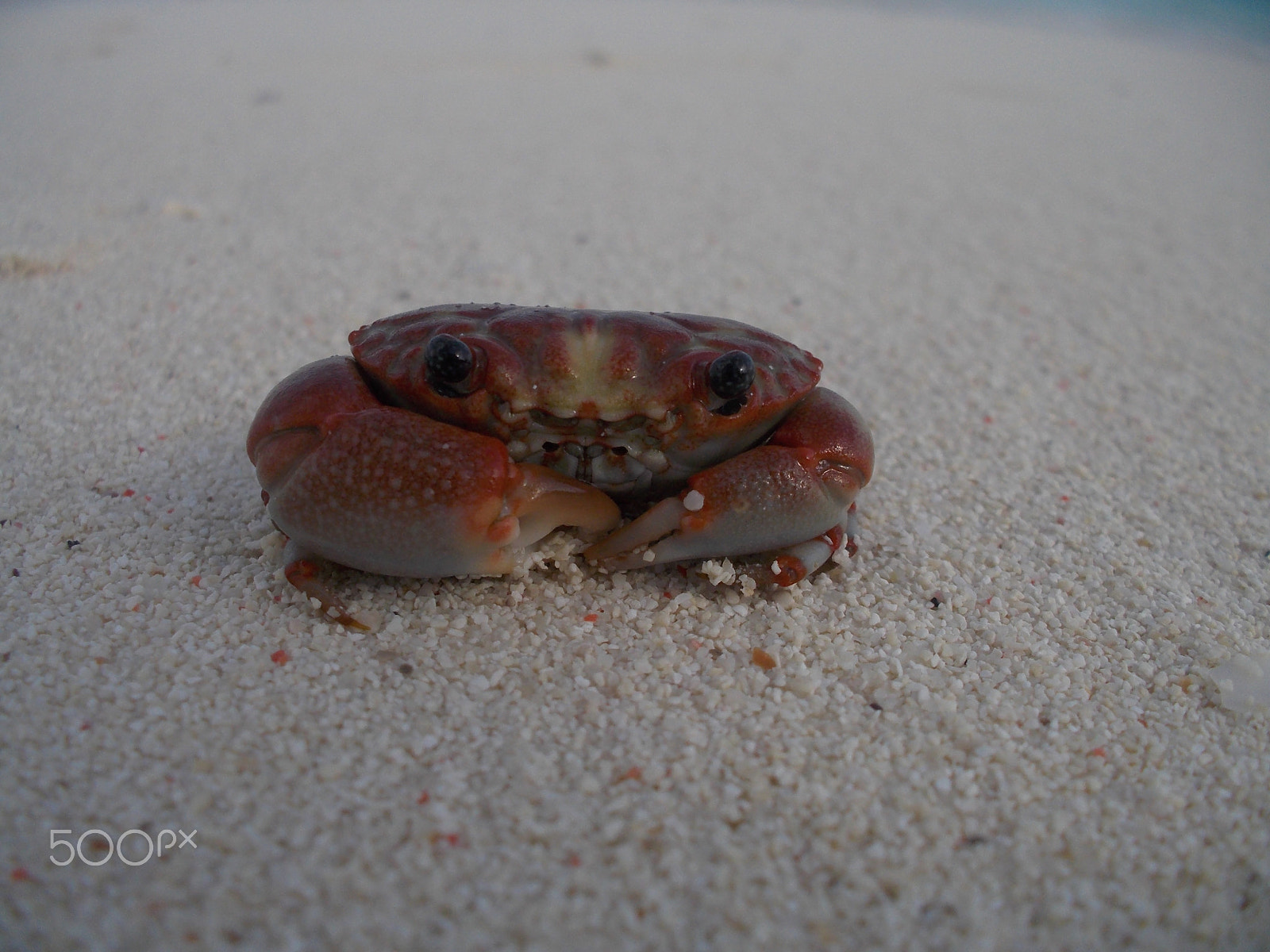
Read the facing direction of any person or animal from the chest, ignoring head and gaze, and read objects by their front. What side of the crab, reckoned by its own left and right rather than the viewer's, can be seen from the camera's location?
front
